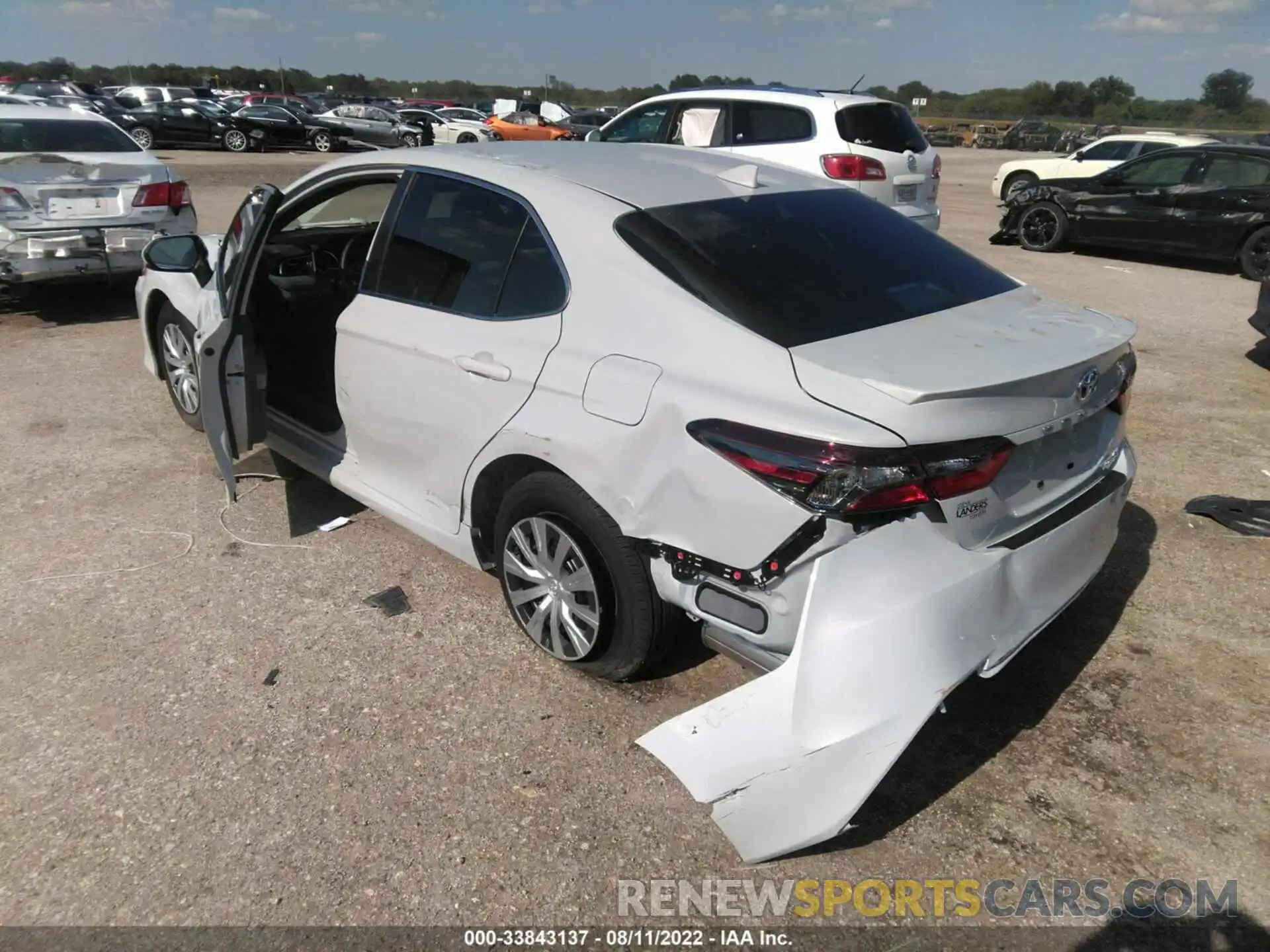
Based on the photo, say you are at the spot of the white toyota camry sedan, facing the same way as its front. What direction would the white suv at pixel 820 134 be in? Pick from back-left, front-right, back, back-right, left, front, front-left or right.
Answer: front-right

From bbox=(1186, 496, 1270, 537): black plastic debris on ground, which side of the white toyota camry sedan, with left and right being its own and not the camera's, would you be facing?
back

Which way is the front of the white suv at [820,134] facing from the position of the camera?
facing away from the viewer and to the left of the viewer

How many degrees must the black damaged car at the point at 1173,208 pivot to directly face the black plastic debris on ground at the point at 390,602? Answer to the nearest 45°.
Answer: approximately 90° to its left

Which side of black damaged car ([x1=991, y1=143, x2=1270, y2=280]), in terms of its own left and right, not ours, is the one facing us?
left

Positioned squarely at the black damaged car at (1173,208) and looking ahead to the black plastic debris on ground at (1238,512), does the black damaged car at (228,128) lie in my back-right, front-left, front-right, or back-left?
back-right

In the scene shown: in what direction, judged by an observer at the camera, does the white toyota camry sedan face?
facing away from the viewer and to the left of the viewer
